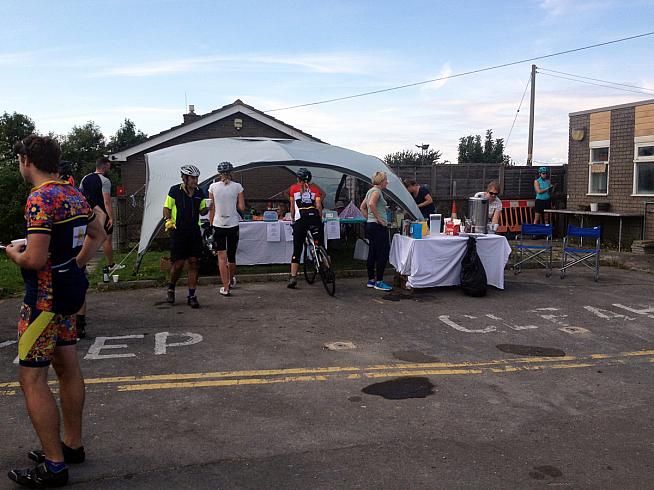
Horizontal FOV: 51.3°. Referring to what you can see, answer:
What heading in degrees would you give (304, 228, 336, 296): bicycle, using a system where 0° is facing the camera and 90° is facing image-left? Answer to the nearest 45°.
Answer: approximately 135°

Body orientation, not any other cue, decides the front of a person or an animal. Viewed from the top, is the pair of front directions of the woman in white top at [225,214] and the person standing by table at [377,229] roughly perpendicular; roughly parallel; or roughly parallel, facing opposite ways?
roughly perpendicular

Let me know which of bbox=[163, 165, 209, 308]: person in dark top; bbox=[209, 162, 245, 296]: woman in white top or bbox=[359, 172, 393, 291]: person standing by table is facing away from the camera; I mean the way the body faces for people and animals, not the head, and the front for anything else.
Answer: the woman in white top

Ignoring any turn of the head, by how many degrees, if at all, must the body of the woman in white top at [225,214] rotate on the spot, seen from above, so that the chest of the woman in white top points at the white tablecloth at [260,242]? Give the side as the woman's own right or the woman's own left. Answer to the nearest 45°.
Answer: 0° — they already face it

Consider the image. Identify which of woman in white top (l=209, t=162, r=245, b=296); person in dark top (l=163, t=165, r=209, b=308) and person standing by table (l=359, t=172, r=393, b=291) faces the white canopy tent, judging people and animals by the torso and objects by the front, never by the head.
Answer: the woman in white top

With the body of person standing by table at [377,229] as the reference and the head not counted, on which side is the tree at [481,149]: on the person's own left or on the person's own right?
on the person's own left

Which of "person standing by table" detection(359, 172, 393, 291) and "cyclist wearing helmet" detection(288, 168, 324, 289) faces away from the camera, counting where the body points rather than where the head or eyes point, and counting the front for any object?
the cyclist wearing helmet

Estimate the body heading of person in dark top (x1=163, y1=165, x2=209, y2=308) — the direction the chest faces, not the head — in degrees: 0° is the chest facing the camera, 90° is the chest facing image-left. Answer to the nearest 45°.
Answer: approximately 0°

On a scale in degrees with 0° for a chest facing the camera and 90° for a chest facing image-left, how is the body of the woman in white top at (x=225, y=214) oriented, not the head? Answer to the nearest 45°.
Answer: approximately 180°

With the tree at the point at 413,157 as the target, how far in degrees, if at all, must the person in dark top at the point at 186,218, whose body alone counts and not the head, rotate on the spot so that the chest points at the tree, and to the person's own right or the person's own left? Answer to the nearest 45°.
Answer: approximately 135° to the person's own left

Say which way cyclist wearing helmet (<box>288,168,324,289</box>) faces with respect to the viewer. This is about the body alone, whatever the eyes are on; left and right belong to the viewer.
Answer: facing away from the viewer

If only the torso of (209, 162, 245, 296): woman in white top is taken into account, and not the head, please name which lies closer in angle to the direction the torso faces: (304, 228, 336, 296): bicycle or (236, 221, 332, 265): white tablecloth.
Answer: the white tablecloth
